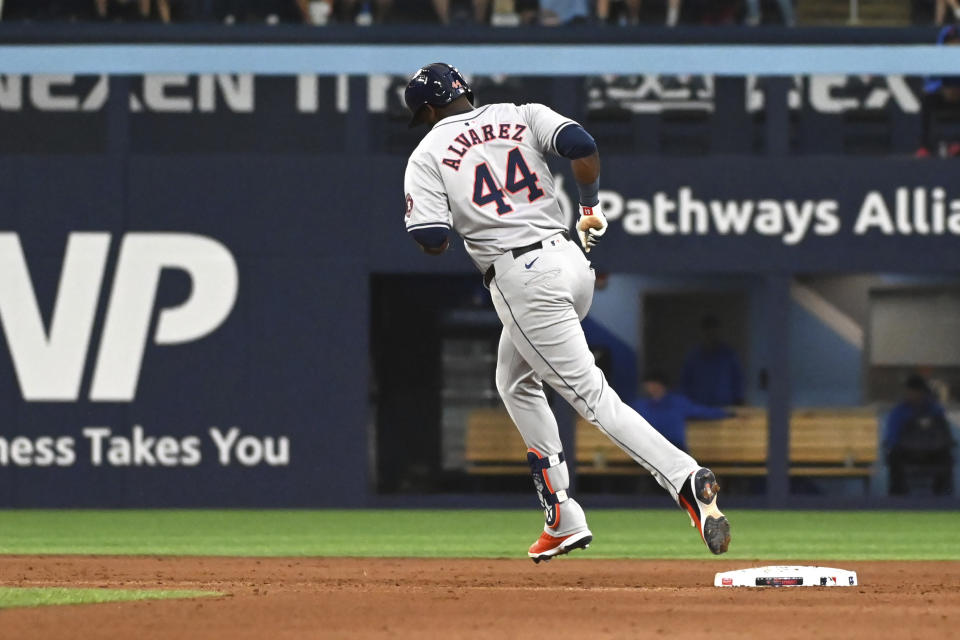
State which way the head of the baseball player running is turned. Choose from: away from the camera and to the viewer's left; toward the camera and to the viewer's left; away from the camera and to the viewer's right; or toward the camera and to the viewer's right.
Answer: away from the camera and to the viewer's left

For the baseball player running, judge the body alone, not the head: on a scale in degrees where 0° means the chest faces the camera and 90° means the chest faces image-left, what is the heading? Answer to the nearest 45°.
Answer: approximately 135°

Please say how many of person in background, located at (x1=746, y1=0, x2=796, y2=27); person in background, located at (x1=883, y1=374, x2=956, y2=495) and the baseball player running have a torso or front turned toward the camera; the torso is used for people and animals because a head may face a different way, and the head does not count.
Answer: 2

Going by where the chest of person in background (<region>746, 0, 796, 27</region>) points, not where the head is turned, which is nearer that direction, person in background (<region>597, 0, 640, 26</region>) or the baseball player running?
the baseball player running

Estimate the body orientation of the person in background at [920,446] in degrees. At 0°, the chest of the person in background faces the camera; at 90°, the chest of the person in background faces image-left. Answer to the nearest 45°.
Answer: approximately 0°
